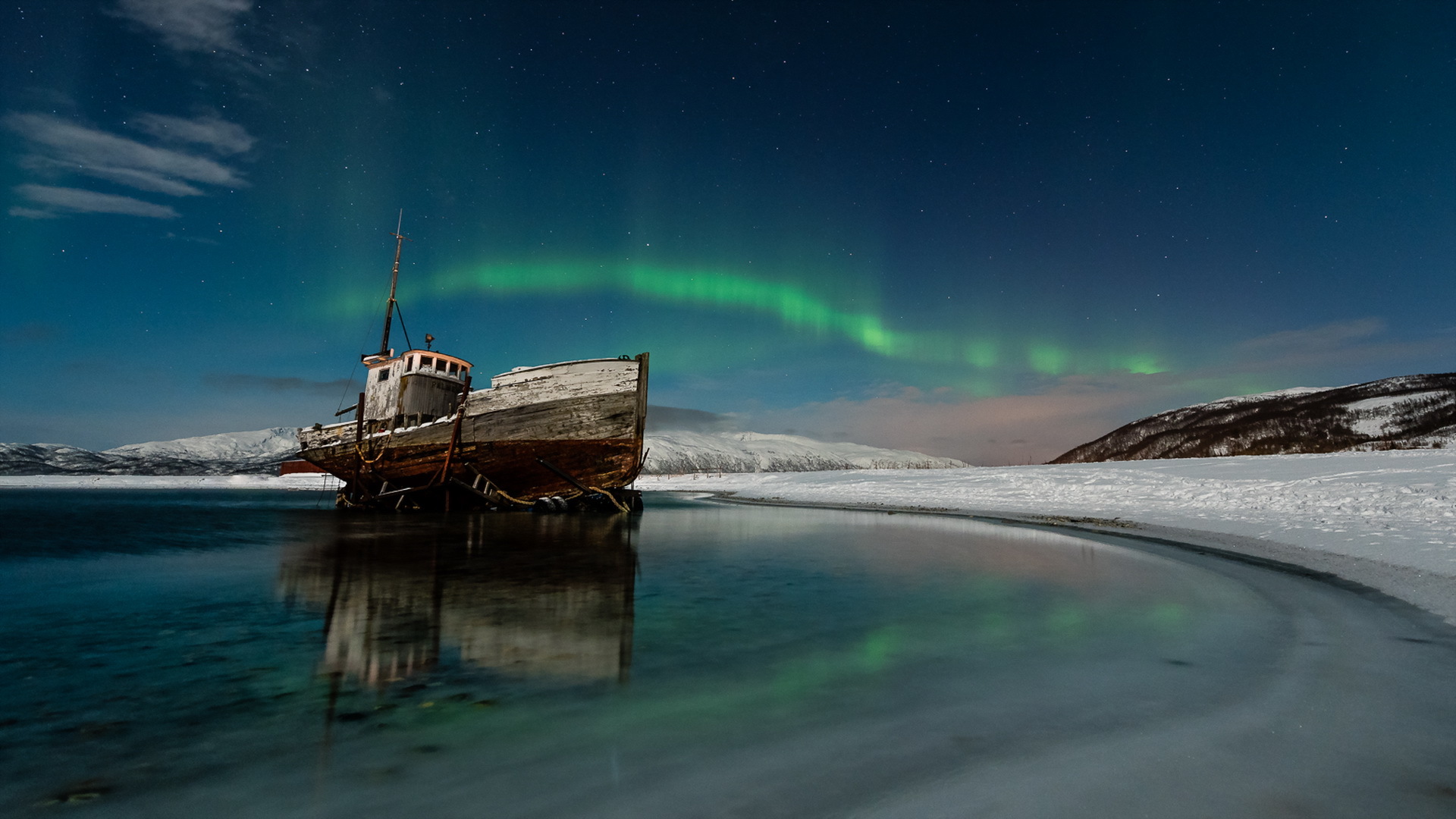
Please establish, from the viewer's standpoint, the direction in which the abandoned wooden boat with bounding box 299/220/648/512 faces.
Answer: facing the viewer and to the right of the viewer
